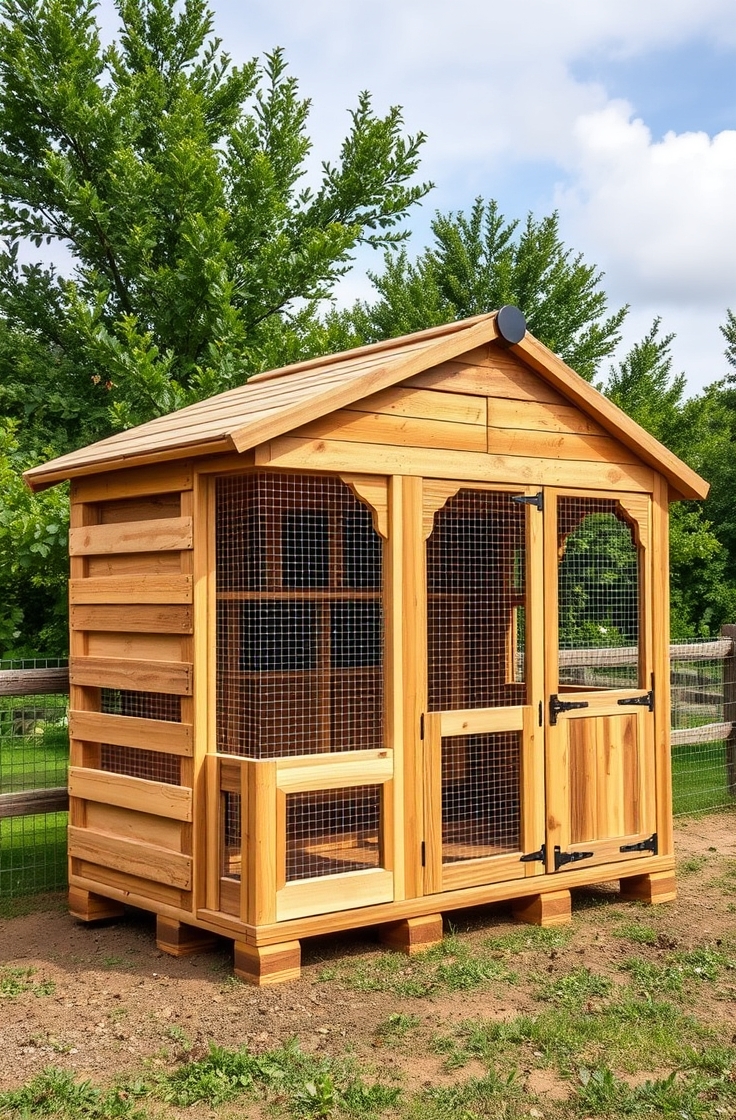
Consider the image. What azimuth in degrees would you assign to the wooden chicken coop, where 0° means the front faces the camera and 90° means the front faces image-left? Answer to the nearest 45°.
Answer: approximately 315°

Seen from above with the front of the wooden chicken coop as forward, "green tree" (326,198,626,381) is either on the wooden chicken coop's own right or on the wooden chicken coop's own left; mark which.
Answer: on the wooden chicken coop's own left

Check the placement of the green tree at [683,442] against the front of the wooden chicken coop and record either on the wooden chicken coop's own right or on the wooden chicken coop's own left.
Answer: on the wooden chicken coop's own left

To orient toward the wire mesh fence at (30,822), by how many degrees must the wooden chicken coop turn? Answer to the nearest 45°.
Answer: approximately 180°

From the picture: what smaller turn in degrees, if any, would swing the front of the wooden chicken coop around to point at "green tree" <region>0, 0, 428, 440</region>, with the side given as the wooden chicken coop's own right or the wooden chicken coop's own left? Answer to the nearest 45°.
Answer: approximately 135° to the wooden chicken coop's own left

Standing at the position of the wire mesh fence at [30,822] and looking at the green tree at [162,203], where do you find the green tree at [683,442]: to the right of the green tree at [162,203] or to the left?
right
